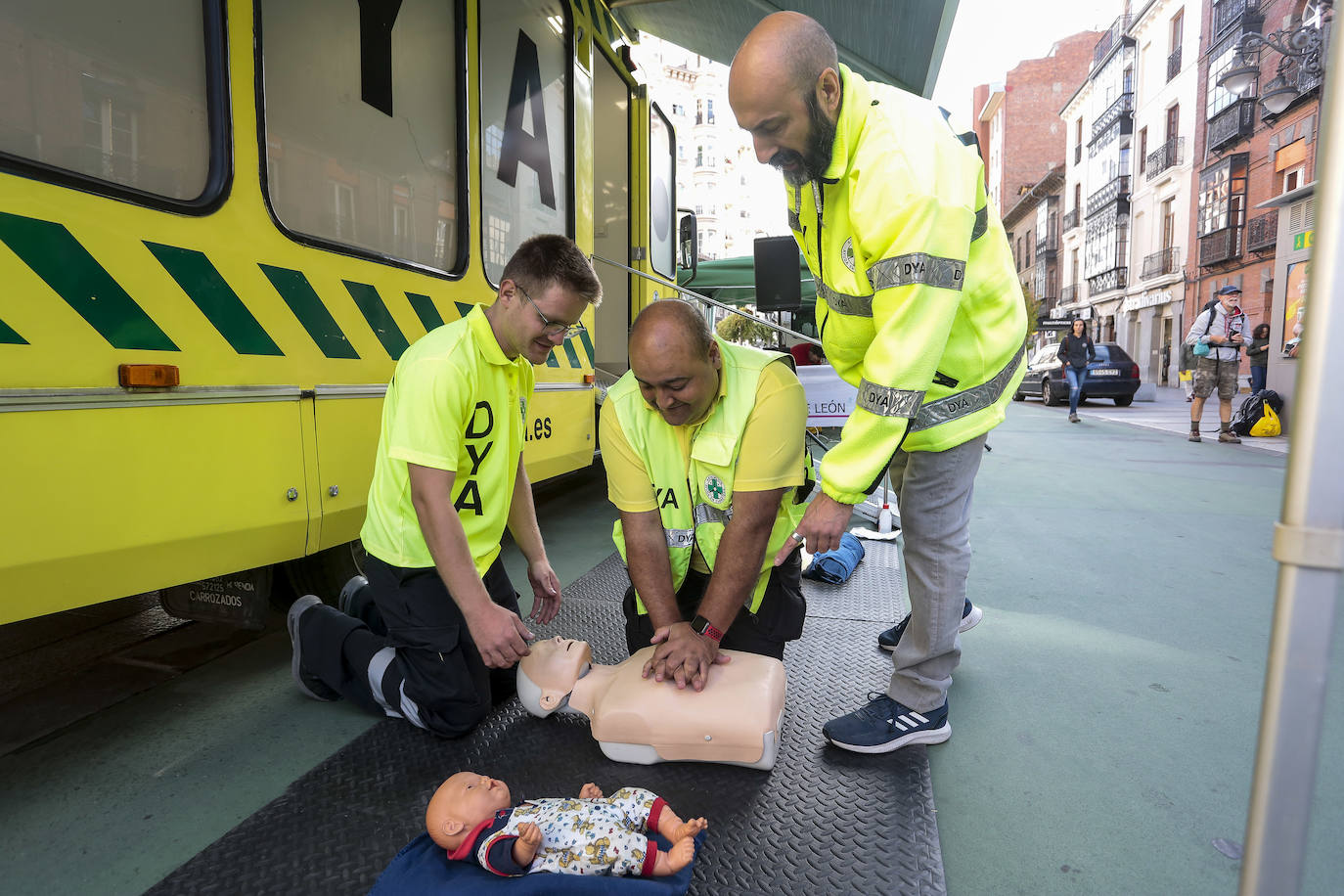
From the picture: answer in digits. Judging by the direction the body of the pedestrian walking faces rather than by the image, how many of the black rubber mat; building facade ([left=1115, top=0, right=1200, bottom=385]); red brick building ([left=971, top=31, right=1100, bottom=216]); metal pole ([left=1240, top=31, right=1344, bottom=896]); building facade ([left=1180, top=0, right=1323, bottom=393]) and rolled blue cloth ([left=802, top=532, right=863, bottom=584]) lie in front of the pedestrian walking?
3

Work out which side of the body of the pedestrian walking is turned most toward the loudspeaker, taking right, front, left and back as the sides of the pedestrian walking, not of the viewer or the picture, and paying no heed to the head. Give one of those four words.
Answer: front

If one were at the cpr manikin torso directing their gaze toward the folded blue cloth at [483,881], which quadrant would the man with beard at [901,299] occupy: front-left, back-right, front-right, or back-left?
back-left

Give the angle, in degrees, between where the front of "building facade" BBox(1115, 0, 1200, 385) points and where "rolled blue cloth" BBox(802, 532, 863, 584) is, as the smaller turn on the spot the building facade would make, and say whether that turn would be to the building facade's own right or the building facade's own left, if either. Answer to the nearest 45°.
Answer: approximately 45° to the building facade's own left

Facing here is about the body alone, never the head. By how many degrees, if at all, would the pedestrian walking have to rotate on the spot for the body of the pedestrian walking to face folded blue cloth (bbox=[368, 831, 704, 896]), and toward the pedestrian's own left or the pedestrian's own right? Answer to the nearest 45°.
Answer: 0° — they already face it

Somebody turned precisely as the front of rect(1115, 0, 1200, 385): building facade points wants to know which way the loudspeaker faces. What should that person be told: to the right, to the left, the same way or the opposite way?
to the left

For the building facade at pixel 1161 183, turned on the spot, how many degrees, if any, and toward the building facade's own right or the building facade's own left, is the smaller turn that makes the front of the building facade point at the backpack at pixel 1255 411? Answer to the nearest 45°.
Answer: approximately 45° to the building facade's own left

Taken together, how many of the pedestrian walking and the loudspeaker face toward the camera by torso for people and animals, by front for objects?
2

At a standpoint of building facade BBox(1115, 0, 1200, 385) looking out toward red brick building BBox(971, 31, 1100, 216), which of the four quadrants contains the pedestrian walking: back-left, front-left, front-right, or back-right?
back-left

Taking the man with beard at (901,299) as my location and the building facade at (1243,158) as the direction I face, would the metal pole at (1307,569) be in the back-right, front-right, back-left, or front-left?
back-right

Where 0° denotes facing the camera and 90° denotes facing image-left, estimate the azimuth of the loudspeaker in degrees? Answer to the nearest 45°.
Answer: approximately 0°
